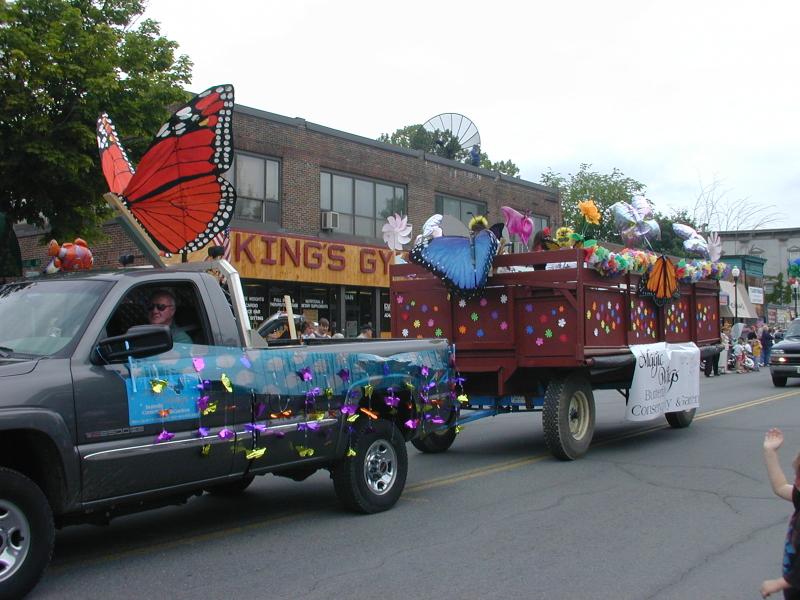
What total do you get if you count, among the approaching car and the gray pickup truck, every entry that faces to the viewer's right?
0

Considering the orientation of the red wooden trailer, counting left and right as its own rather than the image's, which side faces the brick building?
right

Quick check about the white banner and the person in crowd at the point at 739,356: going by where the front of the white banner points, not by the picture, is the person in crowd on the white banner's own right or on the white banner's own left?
on the white banner's own left

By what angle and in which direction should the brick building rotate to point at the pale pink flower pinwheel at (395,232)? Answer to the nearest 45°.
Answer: approximately 45° to its right

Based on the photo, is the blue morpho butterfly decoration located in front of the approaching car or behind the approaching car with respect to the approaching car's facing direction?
in front

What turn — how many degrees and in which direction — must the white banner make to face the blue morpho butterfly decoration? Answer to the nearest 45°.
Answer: approximately 90° to its right

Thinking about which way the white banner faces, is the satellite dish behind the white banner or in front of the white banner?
behind

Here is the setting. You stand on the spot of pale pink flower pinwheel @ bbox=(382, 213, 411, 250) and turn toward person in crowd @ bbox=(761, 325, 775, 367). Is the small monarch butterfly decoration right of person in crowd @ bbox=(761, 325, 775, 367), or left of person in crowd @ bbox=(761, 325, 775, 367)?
right

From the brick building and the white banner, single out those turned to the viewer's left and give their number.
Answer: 0

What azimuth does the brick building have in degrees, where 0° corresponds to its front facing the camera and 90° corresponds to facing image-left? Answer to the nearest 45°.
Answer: approximately 315°

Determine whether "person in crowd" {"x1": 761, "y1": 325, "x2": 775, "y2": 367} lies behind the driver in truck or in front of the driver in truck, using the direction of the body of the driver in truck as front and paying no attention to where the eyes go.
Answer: behind

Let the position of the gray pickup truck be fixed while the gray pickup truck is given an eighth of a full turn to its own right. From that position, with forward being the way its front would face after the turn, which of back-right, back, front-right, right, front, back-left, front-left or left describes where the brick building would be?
right

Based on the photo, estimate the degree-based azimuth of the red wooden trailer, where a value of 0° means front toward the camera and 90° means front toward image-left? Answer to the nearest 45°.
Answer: approximately 45°

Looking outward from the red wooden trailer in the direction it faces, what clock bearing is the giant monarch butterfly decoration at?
The giant monarch butterfly decoration is roughly at 12 o'clock from the red wooden trailer.

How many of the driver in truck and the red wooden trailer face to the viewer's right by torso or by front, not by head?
0

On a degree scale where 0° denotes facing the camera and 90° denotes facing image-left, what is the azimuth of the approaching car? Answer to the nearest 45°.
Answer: approximately 45°

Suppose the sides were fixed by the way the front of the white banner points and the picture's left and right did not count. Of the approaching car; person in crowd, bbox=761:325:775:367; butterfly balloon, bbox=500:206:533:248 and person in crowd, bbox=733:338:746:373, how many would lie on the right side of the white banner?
1

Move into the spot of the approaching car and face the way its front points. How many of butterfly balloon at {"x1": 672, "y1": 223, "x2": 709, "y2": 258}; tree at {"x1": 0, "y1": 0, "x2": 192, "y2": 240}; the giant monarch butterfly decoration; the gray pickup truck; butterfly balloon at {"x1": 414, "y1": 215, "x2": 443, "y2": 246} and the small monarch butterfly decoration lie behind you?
0

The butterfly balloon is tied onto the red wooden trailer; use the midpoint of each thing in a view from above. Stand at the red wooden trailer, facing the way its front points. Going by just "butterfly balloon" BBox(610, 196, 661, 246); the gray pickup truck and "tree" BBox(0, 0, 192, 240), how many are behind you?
1

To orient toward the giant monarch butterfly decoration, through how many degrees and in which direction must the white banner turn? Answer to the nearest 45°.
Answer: approximately 90° to its right

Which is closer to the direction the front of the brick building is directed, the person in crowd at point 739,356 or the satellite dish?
the person in crowd
